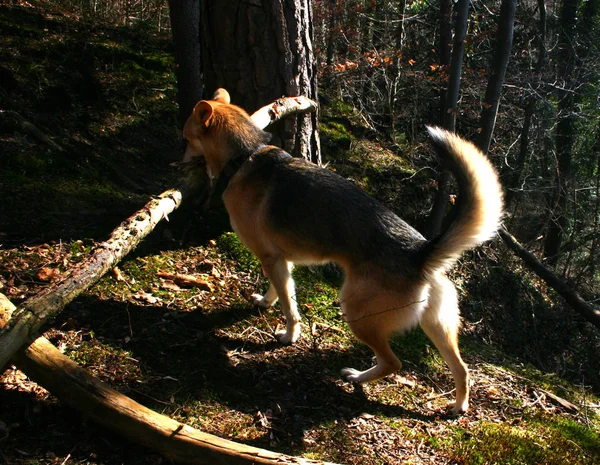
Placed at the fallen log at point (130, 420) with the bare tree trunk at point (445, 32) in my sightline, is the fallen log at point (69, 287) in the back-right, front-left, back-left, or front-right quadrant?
front-left

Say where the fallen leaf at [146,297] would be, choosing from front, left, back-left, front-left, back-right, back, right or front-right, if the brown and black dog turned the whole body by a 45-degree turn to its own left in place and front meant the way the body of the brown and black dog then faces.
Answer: front

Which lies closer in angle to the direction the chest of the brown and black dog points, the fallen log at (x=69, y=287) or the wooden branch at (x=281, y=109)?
the wooden branch

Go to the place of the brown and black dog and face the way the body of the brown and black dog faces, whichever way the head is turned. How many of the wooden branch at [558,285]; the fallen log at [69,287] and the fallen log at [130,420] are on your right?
1

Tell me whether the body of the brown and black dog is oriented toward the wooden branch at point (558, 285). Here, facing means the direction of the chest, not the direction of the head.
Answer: no

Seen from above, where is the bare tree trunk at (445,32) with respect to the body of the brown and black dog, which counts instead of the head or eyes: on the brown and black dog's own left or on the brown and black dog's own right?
on the brown and black dog's own right

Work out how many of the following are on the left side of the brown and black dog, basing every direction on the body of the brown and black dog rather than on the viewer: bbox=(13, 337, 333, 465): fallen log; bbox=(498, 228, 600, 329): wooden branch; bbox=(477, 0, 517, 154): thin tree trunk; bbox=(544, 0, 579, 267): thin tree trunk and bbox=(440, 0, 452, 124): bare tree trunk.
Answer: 1

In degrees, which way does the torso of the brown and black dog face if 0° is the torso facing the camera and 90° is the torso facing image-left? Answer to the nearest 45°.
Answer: approximately 135°

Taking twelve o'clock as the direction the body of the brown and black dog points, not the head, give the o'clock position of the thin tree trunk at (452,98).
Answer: The thin tree trunk is roughly at 2 o'clock from the brown and black dog.

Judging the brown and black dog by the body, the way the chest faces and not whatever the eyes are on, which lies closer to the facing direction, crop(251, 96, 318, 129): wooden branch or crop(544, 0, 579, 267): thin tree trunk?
the wooden branch

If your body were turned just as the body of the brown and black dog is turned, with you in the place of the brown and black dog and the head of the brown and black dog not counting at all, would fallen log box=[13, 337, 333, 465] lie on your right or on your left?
on your left

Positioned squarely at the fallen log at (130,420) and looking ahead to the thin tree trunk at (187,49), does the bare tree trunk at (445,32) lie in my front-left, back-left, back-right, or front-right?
front-right

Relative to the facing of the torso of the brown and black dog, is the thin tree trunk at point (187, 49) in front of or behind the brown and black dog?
in front

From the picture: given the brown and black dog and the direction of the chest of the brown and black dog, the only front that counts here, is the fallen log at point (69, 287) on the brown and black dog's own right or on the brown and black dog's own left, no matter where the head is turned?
on the brown and black dog's own left

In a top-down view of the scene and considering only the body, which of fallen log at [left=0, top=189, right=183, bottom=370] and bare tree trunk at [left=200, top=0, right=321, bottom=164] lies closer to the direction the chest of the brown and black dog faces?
the bare tree trunk

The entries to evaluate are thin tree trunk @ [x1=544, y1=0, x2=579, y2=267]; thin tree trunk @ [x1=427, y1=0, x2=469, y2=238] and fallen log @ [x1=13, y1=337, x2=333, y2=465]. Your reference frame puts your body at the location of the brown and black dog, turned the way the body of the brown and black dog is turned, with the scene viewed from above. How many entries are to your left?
1

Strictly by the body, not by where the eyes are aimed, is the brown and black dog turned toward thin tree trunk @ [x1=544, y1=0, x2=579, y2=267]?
no
